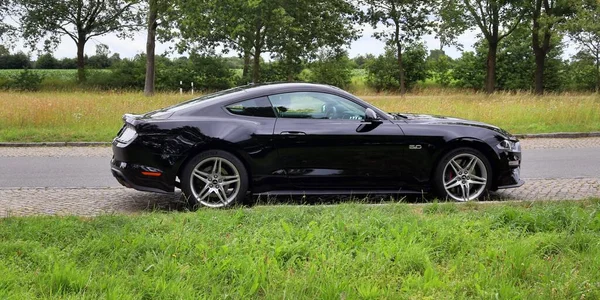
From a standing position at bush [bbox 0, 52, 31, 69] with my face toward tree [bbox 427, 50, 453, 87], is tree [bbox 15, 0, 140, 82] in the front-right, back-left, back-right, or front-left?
front-right

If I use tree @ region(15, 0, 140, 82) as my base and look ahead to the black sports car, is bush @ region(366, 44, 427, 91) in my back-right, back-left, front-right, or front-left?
front-left

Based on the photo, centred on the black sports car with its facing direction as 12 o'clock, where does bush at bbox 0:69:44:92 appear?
The bush is roughly at 8 o'clock from the black sports car.

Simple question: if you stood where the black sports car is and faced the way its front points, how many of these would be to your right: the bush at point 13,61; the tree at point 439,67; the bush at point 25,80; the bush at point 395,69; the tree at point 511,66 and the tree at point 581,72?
0

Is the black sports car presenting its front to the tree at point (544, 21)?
no

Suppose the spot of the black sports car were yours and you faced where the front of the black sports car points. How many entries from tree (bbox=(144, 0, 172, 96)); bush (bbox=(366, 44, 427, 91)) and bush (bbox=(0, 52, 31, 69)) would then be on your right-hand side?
0

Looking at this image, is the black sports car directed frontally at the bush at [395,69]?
no

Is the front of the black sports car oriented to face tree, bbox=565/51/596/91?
no

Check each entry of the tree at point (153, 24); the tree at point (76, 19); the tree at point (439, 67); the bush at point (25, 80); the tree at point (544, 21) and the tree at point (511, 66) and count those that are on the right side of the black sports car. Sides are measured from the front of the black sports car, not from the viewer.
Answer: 0

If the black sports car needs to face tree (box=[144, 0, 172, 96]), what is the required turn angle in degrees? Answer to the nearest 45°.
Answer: approximately 90° to its left

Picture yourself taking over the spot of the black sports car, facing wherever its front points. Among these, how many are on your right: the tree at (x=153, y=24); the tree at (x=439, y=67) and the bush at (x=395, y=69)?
0

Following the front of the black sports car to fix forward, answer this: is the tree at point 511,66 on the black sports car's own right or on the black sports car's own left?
on the black sports car's own left

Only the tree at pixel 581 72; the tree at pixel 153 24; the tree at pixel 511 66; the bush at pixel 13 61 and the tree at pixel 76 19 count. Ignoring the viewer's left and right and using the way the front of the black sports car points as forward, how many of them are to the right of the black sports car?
0

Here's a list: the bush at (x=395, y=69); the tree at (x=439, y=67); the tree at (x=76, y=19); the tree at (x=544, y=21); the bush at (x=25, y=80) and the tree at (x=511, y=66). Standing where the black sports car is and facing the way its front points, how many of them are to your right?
0

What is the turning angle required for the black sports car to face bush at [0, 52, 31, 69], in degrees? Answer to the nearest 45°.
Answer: approximately 135° to its left

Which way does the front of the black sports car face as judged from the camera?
facing to the right of the viewer

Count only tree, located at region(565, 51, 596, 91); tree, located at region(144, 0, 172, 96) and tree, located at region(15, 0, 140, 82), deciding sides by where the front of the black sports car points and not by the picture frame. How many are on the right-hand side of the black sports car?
0
